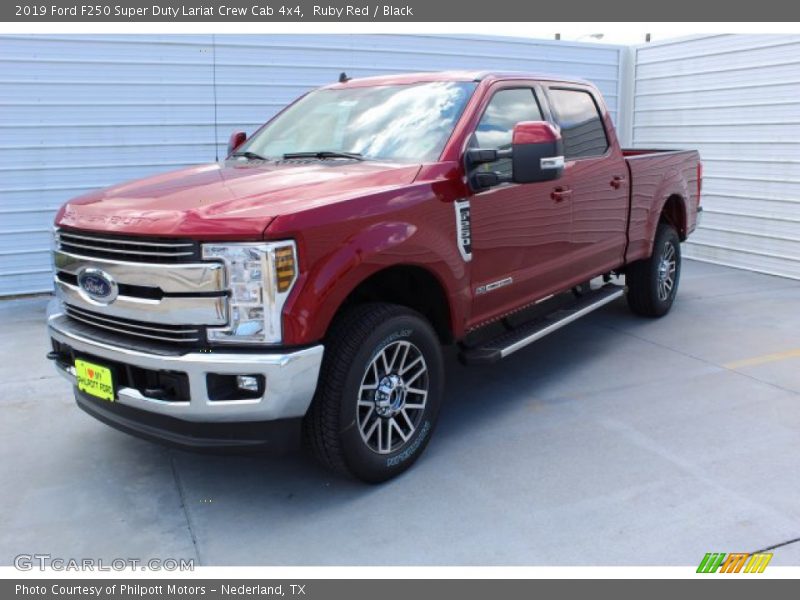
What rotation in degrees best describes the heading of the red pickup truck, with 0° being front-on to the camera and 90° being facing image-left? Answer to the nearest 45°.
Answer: approximately 45°
